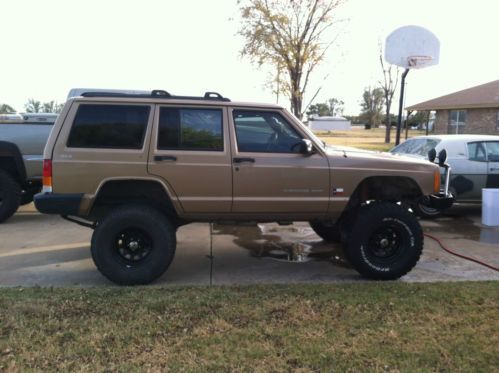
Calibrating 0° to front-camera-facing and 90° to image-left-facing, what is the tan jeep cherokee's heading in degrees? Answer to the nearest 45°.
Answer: approximately 270°

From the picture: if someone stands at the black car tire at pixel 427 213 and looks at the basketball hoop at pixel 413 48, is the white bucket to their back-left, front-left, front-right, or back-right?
back-right
